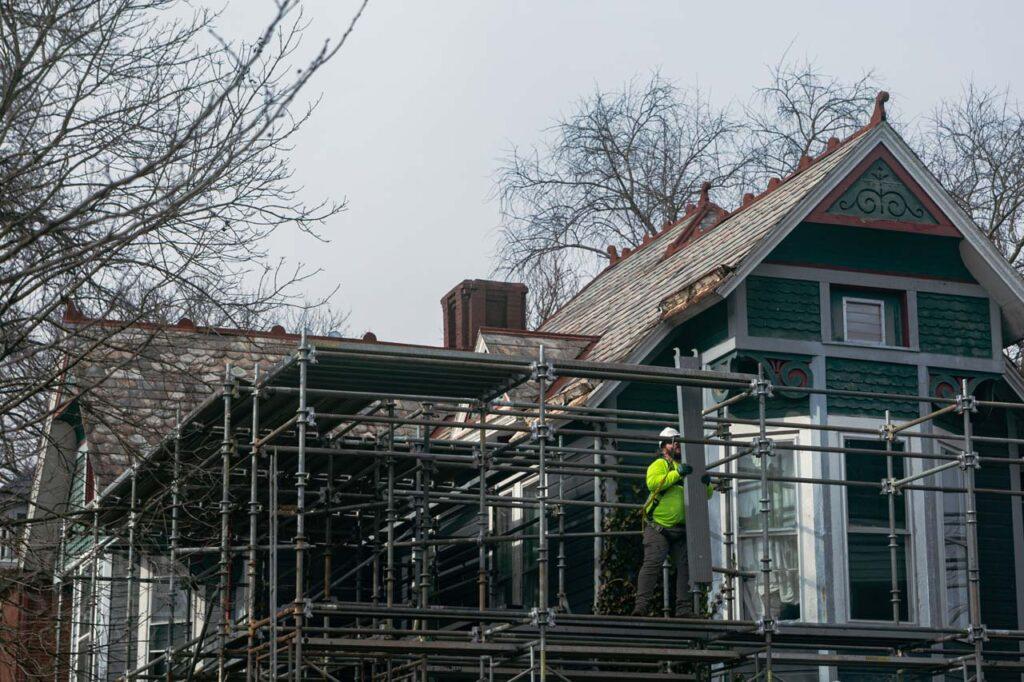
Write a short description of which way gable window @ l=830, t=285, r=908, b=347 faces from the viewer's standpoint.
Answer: facing the viewer

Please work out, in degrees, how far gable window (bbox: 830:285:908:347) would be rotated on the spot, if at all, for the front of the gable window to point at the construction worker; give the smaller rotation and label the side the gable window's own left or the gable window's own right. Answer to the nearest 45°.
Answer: approximately 45° to the gable window's own right

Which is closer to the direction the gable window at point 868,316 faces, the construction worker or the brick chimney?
the construction worker

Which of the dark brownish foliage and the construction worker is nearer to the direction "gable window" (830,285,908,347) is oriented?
the construction worker

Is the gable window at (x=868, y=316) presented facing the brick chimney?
no

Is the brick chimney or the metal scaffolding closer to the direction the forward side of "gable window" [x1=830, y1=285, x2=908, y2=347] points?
the metal scaffolding

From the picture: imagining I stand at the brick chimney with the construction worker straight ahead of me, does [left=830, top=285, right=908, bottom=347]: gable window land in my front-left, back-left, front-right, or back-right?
front-left
